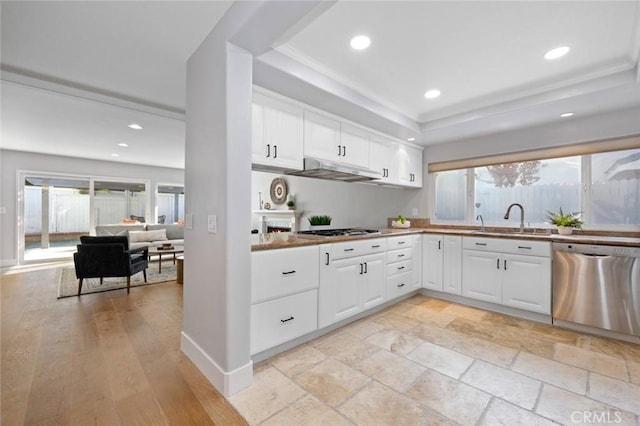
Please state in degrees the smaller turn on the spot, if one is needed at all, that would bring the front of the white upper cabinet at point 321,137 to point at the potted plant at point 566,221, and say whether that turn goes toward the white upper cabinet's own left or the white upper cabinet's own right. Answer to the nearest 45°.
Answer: approximately 45° to the white upper cabinet's own left

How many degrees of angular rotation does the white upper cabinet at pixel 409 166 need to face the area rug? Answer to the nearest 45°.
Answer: approximately 135° to its right

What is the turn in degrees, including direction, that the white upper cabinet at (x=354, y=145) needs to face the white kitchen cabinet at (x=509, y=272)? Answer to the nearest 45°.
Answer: approximately 45° to its left

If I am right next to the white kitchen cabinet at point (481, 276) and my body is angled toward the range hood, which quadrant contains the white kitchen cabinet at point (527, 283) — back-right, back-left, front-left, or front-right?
back-left

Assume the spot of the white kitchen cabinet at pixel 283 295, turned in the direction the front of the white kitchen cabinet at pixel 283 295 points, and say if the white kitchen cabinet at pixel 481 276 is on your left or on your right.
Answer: on your left

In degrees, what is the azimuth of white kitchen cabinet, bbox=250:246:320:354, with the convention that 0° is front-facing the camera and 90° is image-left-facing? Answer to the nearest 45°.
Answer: approximately 315°

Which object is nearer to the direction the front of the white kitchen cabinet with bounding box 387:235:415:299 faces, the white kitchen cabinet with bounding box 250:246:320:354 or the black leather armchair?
the white kitchen cabinet

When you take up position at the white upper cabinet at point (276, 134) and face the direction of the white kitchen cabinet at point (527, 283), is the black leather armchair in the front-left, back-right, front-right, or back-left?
back-left

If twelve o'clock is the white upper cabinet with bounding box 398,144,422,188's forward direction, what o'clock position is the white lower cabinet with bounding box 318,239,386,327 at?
The white lower cabinet is roughly at 2 o'clock from the white upper cabinet.
